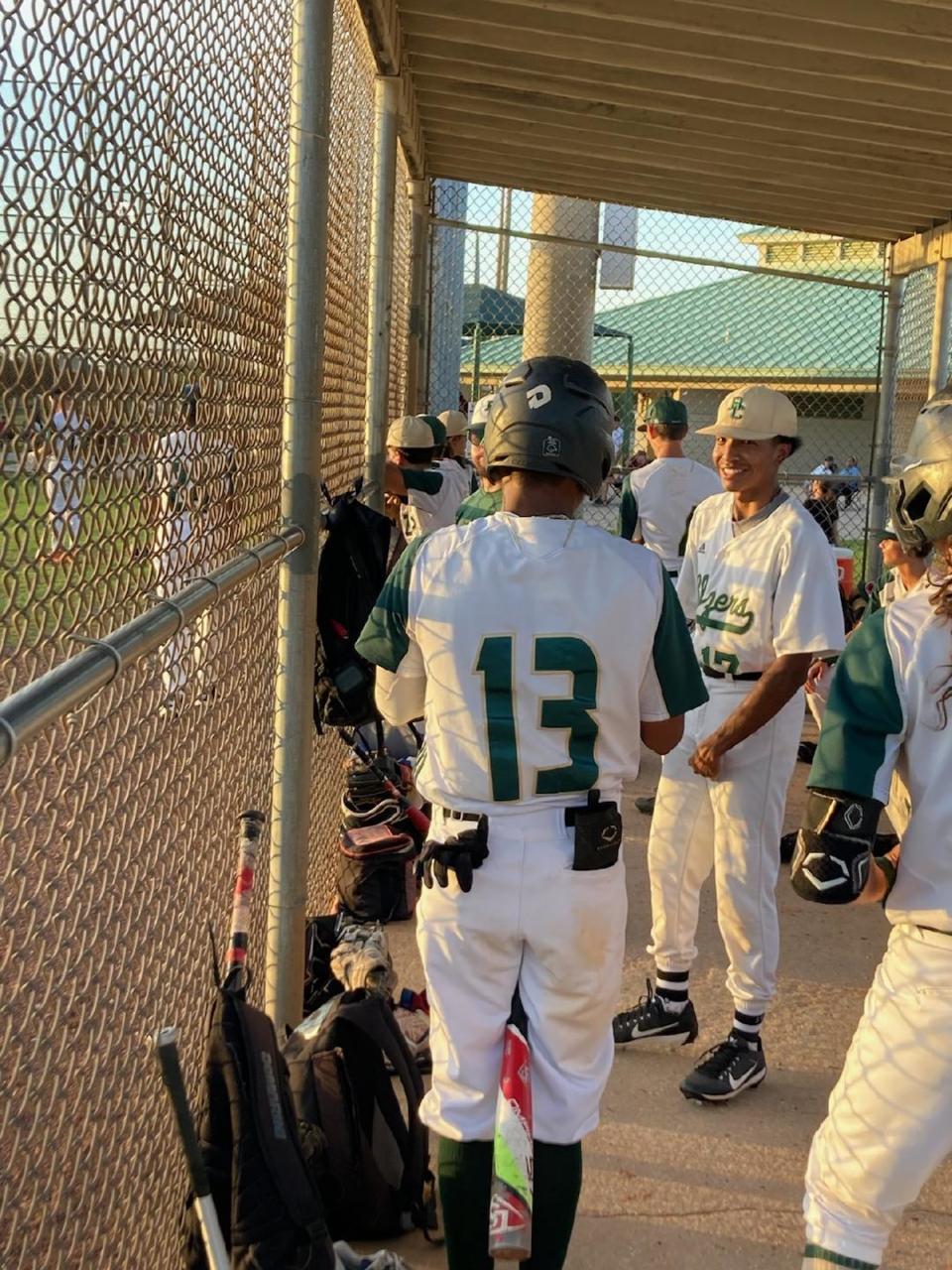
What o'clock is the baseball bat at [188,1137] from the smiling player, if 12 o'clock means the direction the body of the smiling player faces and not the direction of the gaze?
The baseball bat is roughly at 11 o'clock from the smiling player.

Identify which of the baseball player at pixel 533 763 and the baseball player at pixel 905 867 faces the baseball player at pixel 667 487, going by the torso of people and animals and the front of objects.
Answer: the baseball player at pixel 533 763

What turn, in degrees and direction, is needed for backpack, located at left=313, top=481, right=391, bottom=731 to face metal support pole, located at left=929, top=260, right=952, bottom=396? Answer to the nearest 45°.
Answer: approximately 45° to its left

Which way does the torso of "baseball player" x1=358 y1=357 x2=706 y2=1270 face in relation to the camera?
away from the camera

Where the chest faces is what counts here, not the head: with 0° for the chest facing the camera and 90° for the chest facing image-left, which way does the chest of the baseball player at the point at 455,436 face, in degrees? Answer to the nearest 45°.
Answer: approximately 90°

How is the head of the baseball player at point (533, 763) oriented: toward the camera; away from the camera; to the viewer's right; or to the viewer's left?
away from the camera

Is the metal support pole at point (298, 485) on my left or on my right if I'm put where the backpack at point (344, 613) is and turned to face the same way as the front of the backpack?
on my right

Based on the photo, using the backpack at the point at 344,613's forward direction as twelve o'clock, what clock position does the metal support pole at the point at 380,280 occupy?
The metal support pole is roughly at 9 o'clock from the backpack.

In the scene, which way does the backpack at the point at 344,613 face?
to the viewer's right

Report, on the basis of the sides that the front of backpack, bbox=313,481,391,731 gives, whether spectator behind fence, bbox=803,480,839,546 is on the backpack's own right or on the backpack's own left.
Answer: on the backpack's own left
